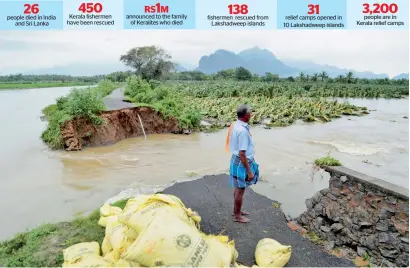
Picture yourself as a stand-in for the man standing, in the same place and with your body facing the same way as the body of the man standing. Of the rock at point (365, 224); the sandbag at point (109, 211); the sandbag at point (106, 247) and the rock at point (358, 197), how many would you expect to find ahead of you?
2
